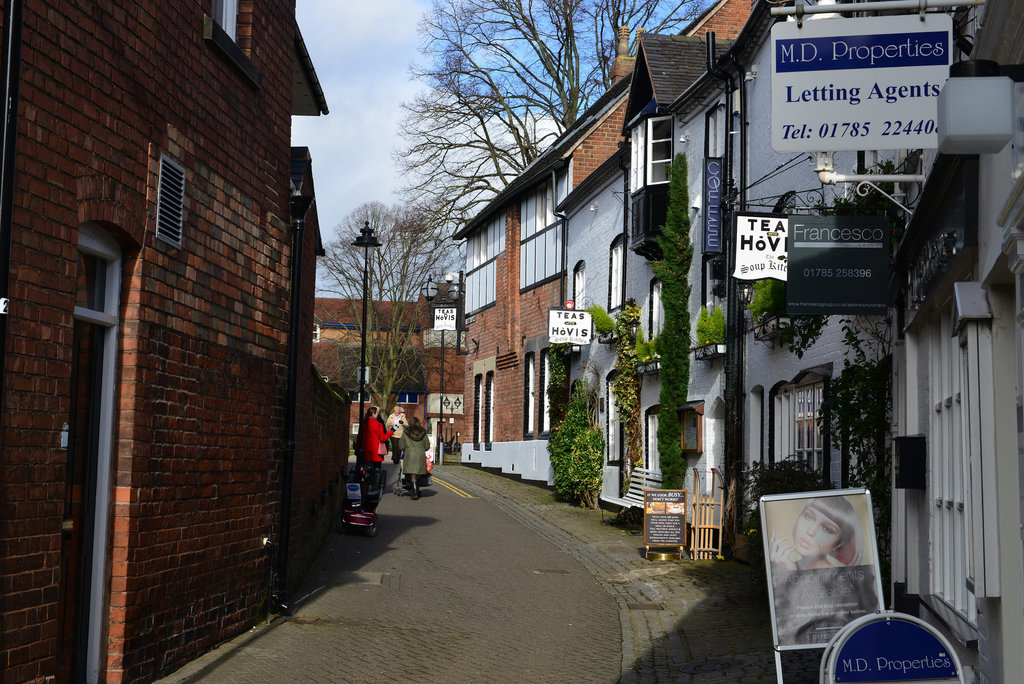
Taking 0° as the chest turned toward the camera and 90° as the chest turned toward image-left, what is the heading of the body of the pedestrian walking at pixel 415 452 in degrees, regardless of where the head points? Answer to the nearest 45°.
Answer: approximately 180°

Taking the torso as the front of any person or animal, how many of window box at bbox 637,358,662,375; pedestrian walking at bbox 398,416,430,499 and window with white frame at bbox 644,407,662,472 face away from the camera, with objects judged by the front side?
1

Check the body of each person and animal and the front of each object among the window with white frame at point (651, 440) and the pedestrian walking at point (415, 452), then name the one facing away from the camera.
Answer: the pedestrian walking

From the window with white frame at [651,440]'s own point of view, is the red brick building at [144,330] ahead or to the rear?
ahead

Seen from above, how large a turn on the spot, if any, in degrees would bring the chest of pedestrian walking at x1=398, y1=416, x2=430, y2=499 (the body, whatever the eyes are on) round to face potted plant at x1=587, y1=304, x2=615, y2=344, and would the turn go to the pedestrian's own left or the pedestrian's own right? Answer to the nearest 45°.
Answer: approximately 90° to the pedestrian's own right

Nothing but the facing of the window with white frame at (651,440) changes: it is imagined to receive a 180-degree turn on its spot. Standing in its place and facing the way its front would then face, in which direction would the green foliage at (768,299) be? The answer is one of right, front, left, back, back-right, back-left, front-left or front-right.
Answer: back-right

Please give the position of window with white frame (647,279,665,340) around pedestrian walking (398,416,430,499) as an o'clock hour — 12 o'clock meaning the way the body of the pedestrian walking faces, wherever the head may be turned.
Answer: The window with white frame is roughly at 4 o'clock from the pedestrian walking.

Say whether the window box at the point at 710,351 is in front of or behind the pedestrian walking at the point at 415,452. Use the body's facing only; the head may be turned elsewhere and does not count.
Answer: behind

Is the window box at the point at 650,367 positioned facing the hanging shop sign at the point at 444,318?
no

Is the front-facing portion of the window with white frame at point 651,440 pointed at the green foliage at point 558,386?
no

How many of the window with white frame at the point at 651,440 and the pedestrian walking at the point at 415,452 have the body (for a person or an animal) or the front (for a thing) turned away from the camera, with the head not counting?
1

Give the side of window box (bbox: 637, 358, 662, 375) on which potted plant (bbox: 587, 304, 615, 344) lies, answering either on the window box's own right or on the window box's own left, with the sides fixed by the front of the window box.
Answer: on the window box's own right

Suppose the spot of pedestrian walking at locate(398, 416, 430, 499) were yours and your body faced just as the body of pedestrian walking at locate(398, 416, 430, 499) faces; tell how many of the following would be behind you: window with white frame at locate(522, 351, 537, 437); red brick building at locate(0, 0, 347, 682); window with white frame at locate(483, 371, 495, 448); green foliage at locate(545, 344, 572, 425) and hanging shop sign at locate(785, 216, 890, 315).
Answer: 2

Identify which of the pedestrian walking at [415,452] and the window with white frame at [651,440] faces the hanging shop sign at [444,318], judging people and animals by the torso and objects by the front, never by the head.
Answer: the pedestrian walking

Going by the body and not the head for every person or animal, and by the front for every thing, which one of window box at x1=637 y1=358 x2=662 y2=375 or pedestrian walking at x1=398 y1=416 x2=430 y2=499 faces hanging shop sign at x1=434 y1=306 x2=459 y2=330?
the pedestrian walking

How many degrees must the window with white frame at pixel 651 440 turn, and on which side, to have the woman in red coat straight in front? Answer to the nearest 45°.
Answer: approximately 45° to its right

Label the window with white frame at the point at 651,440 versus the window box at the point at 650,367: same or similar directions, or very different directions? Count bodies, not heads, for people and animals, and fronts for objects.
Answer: same or similar directions

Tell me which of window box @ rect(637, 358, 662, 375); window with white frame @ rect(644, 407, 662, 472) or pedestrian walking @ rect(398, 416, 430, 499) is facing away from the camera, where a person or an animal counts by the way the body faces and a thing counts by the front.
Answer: the pedestrian walking
